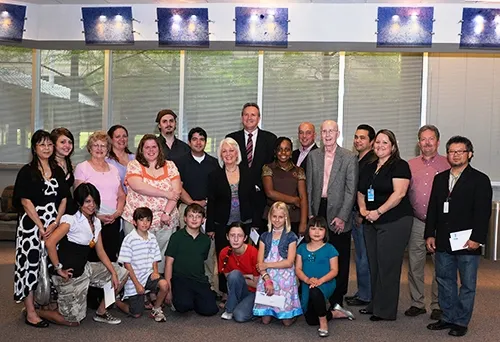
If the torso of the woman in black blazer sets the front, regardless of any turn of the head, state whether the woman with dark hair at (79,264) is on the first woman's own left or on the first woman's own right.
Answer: on the first woman's own right

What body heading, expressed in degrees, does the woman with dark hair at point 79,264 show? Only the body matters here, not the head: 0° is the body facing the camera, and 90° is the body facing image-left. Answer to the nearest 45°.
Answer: approximately 315°

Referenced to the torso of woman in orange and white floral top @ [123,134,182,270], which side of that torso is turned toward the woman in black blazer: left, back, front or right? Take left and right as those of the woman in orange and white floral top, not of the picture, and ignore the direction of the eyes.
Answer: left

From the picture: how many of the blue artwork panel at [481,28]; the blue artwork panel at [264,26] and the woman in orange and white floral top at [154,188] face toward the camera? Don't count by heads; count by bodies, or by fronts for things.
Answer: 3

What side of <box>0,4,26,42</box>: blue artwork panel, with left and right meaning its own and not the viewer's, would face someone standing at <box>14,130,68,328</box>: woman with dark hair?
front

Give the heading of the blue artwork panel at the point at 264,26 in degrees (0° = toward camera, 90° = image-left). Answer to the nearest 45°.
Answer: approximately 0°

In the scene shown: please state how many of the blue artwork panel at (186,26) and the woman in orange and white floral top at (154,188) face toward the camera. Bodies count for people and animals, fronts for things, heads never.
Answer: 2

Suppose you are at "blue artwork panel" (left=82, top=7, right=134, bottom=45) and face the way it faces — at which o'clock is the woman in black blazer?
The woman in black blazer is roughly at 11 o'clock from the blue artwork panel.
